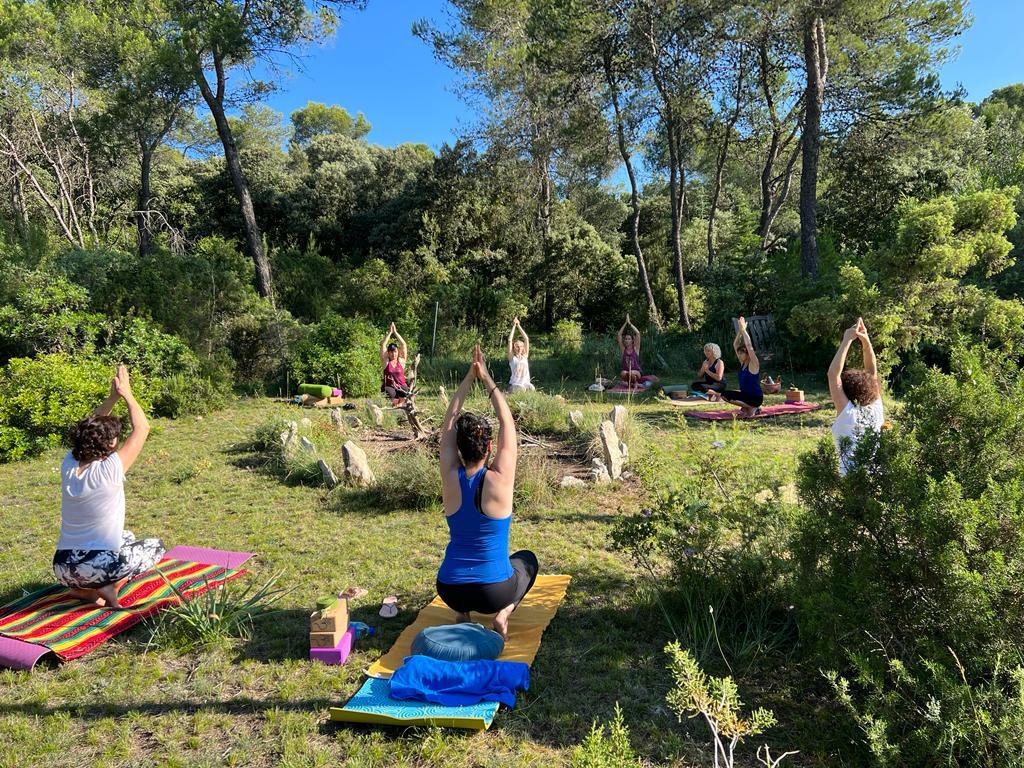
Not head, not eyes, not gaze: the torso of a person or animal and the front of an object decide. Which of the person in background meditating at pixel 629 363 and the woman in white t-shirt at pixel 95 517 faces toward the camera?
the person in background meditating

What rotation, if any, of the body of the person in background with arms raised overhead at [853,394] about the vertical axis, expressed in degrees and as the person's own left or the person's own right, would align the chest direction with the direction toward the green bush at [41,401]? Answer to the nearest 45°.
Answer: approximately 45° to the person's own left

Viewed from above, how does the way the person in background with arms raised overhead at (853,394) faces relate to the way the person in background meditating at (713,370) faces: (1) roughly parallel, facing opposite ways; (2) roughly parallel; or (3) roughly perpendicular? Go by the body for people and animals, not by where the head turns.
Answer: roughly perpendicular

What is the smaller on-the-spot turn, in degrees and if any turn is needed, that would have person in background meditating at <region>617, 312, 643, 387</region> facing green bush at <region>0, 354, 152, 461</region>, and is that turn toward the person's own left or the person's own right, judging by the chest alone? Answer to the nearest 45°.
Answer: approximately 45° to the person's own right

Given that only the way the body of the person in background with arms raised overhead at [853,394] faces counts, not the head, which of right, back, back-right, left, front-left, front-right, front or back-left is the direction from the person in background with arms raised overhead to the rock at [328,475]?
front-left

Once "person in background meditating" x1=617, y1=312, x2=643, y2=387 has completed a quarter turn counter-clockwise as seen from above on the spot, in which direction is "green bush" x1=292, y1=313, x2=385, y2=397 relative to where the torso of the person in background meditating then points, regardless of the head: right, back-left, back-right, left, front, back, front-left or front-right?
back

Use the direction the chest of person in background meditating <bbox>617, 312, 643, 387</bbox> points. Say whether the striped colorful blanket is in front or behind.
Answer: in front

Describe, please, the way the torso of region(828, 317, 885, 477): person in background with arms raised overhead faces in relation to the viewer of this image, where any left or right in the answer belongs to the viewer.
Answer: facing away from the viewer and to the left of the viewer

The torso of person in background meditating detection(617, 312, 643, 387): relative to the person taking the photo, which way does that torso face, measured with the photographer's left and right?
facing the viewer

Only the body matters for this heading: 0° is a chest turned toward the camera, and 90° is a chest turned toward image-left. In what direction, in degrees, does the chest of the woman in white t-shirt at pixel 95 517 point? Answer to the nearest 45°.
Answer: approximately 225°

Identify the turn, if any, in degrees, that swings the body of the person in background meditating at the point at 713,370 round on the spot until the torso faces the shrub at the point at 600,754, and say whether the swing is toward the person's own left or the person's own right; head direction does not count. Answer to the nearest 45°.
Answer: approximately 45° to the person's own left

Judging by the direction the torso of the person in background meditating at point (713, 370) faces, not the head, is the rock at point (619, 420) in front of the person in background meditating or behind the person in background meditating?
in front

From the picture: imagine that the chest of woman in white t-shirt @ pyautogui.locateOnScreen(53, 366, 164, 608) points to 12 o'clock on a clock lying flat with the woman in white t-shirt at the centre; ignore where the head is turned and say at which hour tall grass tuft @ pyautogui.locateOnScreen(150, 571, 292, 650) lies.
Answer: The tall grass tuft is roughly at 3 o'clock from the woman in white t-shirt.

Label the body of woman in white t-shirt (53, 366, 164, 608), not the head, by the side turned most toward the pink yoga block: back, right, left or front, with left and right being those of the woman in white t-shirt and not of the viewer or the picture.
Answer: right

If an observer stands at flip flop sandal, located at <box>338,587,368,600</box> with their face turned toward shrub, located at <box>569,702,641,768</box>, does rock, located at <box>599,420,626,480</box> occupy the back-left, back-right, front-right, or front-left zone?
back-left

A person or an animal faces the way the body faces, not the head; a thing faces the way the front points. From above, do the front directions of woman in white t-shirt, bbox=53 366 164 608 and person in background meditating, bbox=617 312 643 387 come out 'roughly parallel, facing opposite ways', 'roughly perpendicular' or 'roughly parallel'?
roughly parallel, facing opposite ways
